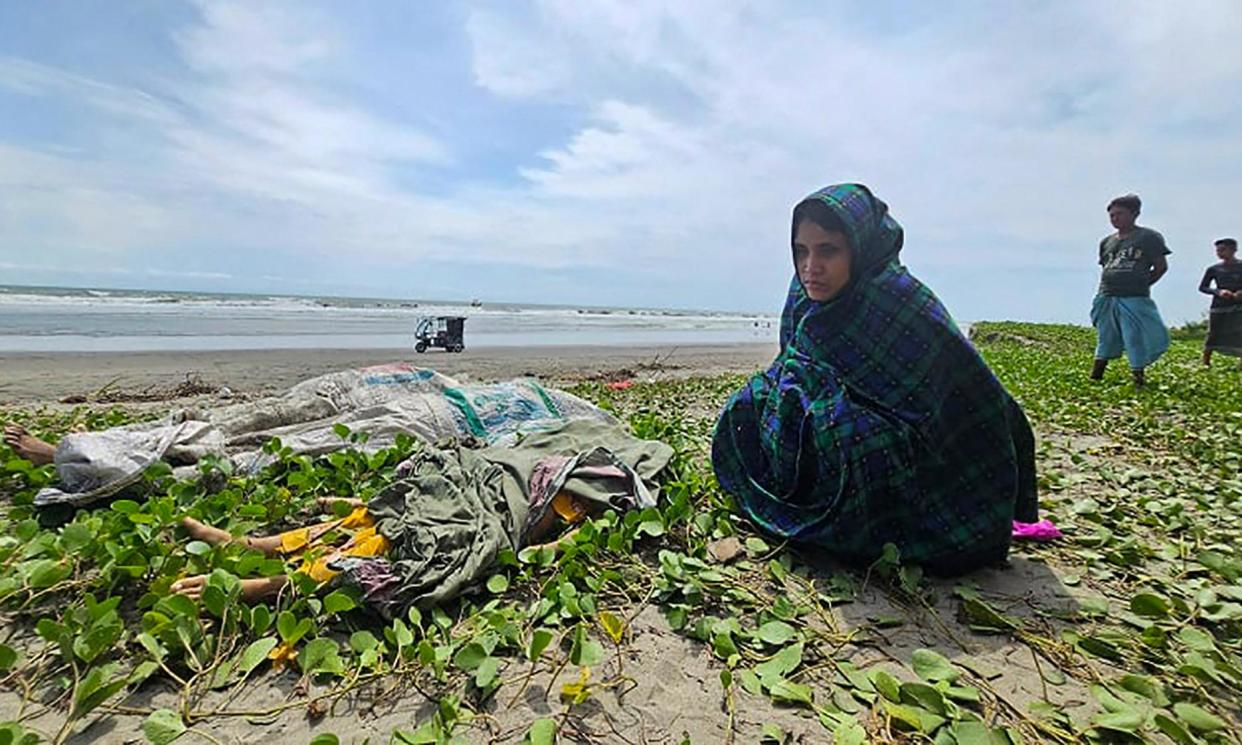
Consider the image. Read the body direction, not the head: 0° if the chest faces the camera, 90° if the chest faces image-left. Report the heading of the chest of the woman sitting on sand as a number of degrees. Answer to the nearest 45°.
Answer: approximately 45°

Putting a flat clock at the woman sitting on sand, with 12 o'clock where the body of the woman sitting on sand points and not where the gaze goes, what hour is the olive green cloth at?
The olive green cloth is roughly at 1 o'clock from the woman sitting on sand.
